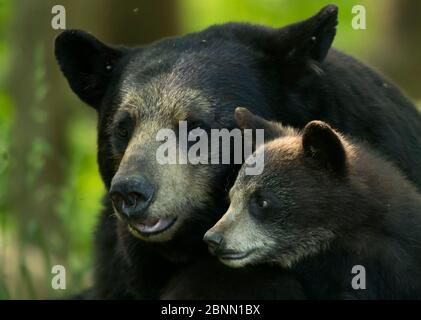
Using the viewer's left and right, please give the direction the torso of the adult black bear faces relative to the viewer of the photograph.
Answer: facing the viewer and to the left of the viewer

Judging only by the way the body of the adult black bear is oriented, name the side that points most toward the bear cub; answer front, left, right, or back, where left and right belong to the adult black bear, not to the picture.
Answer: left

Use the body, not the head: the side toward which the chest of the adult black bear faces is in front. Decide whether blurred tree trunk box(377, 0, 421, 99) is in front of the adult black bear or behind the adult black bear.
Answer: behind
